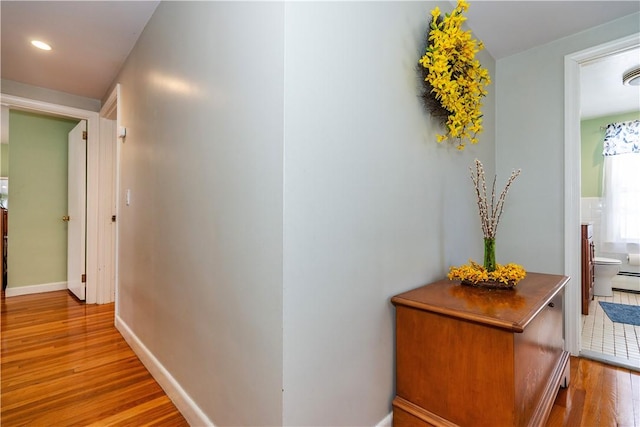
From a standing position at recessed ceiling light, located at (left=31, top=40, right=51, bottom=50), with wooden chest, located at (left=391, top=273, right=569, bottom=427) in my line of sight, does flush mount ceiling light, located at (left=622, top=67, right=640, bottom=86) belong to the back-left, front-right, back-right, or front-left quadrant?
front-left

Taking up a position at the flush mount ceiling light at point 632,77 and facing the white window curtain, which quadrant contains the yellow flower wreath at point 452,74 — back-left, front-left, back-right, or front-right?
back-left

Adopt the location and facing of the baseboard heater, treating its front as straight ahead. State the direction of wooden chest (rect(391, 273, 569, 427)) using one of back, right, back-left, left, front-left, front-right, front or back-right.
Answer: front

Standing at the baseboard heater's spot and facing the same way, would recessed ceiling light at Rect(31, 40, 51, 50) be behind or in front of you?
in front

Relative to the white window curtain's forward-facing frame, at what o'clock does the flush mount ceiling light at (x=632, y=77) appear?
The flush mount ceiling light is roughly at 12 o'clock from the white window curtain.

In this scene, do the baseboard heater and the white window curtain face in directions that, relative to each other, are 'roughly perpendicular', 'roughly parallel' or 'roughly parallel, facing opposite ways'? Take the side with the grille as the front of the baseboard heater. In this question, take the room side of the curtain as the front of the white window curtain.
roughly parallel

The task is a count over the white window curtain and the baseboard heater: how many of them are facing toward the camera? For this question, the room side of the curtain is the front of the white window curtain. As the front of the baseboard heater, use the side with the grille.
2

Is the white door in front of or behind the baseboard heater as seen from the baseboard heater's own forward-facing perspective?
in front

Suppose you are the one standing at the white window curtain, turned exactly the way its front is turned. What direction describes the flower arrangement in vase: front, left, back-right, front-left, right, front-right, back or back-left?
front

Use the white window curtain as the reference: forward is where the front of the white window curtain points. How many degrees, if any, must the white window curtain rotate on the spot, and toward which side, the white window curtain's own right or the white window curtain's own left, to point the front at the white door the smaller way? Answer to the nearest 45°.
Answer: approximately 45° to the white window curtain's own right

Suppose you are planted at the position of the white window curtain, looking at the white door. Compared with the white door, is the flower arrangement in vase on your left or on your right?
left

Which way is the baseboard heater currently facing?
toward the camera

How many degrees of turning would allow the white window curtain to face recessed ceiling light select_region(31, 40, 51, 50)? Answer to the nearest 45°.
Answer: approximately 45° to its right

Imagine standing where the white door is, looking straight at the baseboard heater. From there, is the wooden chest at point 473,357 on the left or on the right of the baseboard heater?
right

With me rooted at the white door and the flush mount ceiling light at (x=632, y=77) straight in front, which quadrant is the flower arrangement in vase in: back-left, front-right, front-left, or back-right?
front-right
